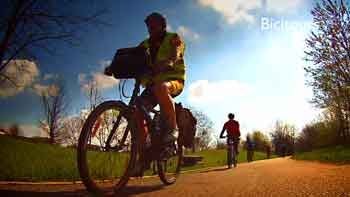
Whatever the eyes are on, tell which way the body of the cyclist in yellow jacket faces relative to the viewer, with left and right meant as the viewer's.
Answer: facing the viewer and to the left of the viewer

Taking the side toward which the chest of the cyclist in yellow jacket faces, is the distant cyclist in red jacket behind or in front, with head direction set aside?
behind

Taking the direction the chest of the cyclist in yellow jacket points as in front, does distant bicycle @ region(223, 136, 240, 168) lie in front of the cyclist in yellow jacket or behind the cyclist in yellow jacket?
behind
